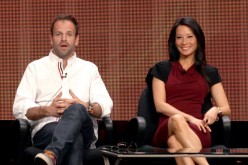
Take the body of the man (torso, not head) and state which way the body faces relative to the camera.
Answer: toward the camera

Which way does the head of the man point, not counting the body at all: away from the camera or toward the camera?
toward the camera

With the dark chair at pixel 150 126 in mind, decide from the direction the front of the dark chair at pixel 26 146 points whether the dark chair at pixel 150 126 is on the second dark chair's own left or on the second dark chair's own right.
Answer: on the second dark chair's own left

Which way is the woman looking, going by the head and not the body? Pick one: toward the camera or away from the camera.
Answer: toward the camera

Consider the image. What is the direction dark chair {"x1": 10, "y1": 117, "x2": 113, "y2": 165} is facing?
toward the camera

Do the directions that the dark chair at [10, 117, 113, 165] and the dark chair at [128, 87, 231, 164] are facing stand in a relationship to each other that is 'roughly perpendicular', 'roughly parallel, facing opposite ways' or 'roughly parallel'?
roughly parallel

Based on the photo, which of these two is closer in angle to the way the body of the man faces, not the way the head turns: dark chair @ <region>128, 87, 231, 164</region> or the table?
the table

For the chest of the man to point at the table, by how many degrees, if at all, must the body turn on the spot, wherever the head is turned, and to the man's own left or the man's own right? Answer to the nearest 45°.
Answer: approximately 45° to the man's own left

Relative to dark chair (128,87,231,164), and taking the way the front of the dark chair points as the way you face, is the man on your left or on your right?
on your right

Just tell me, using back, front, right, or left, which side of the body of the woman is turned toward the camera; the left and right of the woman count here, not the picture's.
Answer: front

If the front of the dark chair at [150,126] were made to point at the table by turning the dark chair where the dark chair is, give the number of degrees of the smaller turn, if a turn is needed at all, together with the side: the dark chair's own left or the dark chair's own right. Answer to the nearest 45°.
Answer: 0° — it already faces it

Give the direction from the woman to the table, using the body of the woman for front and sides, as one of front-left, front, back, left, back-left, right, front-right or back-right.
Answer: front

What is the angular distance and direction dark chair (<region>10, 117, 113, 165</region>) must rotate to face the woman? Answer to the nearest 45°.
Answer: approximately 90° to its left

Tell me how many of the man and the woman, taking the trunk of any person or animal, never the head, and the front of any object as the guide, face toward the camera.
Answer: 2

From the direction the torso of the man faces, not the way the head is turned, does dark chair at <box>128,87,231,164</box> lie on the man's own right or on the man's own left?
on the man's own left
